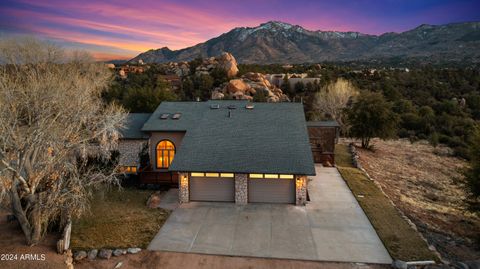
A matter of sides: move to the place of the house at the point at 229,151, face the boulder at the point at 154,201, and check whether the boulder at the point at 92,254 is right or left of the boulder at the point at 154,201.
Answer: left

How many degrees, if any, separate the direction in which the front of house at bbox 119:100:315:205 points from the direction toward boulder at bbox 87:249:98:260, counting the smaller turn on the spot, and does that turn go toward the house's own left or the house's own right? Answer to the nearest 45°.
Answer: approximately 45° to the house's own right

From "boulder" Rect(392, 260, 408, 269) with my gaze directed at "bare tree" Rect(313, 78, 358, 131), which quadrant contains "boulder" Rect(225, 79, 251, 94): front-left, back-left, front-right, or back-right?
front-left

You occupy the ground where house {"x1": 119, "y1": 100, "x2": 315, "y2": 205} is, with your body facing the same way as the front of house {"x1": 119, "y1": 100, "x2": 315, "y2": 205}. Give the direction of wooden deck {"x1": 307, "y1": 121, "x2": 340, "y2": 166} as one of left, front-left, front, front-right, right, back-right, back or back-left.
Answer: back-left

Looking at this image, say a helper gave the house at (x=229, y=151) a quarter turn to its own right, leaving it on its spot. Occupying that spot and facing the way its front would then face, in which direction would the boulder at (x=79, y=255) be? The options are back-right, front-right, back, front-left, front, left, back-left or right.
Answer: front-left

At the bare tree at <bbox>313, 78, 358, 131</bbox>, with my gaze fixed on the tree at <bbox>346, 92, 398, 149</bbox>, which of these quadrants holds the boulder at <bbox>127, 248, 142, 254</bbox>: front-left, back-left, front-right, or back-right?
front-right

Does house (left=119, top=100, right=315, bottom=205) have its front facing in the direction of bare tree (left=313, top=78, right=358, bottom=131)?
no

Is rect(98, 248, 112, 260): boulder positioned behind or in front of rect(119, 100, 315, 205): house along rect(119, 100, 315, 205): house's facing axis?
in front

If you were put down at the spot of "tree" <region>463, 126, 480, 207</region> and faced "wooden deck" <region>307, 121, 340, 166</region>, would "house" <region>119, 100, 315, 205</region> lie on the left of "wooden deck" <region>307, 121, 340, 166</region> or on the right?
left

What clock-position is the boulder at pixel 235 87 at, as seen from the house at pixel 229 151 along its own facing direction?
The boulder is roughly at 6 o'clock from the house.

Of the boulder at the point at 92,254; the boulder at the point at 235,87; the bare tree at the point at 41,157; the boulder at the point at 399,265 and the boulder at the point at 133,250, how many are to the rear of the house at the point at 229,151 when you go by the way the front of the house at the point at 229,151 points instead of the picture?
1

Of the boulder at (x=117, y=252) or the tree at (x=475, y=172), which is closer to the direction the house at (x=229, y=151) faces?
the boulder

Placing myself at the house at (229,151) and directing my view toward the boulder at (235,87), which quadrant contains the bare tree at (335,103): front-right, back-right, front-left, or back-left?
front-right

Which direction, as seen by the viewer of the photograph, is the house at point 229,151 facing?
facing the viewer

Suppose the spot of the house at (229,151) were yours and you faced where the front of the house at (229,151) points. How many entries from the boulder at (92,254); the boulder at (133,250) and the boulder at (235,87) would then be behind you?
1

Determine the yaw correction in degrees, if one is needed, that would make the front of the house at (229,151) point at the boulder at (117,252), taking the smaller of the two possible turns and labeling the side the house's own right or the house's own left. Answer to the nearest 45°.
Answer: approximately 45° to the house's own right

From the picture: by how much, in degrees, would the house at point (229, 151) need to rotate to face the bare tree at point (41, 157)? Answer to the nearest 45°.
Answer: approximately 45° to its right
